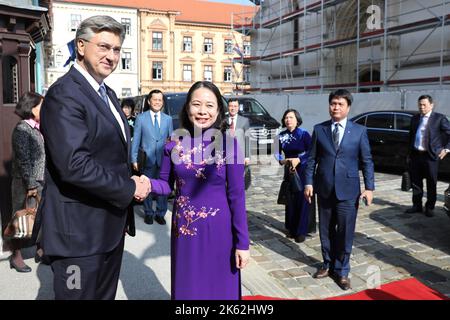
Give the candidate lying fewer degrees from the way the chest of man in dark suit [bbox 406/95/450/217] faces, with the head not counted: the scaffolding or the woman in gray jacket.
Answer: the woman in gray jacket

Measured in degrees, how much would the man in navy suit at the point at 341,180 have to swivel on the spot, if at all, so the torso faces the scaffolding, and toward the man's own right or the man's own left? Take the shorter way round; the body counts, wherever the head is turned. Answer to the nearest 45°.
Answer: approximately 180°

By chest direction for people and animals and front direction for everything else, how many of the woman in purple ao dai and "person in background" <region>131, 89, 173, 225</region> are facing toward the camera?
2

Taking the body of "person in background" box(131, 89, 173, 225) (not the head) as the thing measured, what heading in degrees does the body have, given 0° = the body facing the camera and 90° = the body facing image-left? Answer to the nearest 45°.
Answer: approximately 0°

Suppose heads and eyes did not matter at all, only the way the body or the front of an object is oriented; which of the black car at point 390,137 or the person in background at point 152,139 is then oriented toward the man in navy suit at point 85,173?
the person in background
